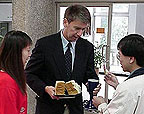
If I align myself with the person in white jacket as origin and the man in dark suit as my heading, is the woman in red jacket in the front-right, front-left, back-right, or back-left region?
front-left

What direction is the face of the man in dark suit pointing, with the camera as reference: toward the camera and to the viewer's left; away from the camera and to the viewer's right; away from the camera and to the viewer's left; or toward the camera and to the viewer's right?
toward the camera and to the viewer's right

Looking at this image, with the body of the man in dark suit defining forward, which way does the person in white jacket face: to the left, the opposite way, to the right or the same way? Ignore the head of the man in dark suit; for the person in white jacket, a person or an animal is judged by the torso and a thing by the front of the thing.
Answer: the opposite way

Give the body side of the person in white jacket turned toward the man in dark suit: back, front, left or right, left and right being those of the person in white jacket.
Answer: front

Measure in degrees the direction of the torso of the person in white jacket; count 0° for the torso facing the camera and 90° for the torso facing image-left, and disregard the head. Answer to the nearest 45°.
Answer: approximately 135°

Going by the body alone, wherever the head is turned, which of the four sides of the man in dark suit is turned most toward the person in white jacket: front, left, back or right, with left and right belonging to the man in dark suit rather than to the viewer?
front
